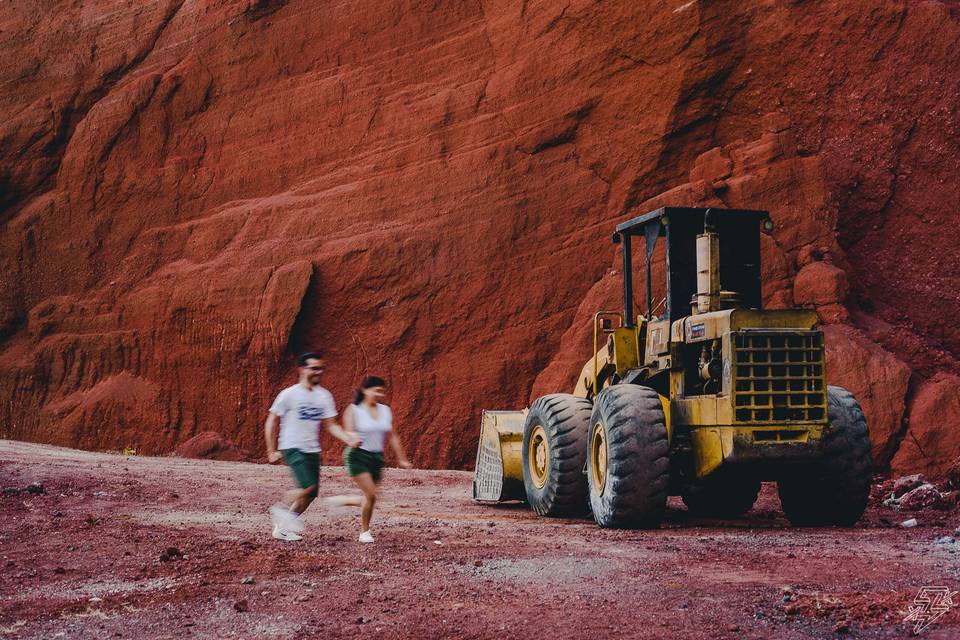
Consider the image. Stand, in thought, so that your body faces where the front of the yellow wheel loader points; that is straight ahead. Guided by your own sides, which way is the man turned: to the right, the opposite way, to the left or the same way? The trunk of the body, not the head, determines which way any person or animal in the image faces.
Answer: the opposite way

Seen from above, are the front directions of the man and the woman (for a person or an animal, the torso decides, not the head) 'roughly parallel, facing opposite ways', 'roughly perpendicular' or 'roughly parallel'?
roughly parallel

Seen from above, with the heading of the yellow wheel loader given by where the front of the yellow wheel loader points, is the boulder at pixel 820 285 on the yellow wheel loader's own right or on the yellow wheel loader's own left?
on the yellow wheel loader's own right

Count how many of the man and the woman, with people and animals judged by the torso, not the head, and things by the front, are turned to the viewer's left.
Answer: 0

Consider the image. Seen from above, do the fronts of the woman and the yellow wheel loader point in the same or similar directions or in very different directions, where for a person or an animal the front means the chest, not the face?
very different directions

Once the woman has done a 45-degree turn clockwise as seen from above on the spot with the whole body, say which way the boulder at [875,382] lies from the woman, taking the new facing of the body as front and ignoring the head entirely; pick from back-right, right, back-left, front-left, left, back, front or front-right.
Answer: back-left

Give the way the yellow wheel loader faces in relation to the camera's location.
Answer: facing away from the viewer and to the left of the viewer

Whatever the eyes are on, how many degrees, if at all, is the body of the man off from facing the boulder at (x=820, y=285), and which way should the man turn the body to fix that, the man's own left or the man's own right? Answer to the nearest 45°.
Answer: approximately 90° to the man's own left
